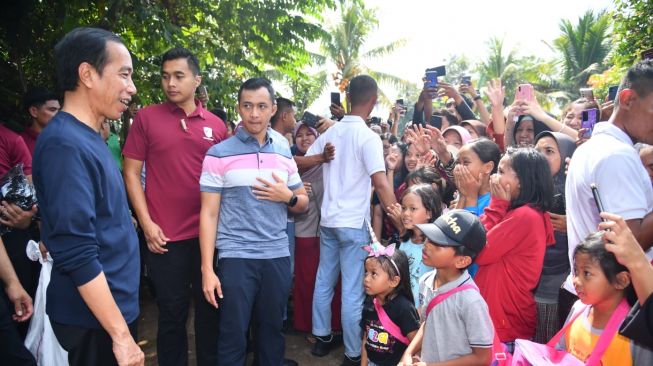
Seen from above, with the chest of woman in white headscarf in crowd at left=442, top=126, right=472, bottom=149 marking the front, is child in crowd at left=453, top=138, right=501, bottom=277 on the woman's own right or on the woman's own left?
on the woman's own left

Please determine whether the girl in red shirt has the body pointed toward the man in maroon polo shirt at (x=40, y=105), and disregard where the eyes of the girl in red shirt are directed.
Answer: yes

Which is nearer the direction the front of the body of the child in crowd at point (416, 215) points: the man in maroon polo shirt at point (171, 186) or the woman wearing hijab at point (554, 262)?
the man in maroon polo shirt

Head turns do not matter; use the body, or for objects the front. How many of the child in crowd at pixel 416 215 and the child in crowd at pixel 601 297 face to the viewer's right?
0

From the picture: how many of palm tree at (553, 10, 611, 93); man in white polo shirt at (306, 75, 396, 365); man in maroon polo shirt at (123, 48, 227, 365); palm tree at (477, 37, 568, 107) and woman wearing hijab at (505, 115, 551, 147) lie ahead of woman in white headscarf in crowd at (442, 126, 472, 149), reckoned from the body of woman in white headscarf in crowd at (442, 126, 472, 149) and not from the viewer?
2

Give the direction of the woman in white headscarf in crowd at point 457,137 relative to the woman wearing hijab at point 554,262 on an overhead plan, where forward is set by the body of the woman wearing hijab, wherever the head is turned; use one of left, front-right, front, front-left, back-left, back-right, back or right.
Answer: right

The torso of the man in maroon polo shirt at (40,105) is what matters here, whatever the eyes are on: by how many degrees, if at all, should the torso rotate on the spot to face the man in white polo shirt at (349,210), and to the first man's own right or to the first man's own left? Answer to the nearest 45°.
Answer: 0° — they already face them

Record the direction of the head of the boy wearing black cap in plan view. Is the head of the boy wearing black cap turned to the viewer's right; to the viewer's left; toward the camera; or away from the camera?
to the viewer's left

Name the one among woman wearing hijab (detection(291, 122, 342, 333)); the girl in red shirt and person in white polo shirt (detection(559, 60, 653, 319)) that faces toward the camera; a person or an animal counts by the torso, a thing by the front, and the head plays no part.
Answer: the woman wearing hijab
